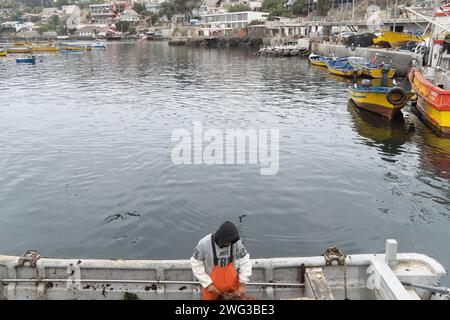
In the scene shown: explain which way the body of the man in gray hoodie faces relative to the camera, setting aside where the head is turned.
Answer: toward the camera

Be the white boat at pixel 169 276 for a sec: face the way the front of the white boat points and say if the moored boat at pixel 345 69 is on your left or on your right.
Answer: on your left

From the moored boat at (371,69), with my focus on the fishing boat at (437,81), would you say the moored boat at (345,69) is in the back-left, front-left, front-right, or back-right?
back-right

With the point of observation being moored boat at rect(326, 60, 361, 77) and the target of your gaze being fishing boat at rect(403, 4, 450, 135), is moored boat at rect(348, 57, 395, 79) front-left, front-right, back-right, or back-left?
front-left

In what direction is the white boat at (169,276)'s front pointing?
to the viewer's right
